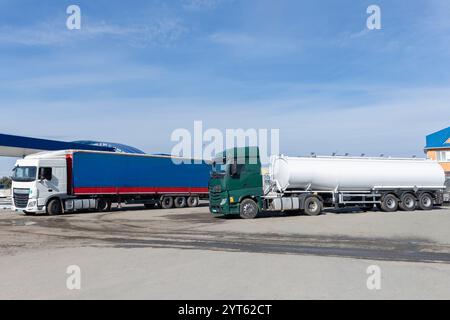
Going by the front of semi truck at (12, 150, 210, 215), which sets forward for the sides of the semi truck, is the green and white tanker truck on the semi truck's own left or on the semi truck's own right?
on the semi truck's own left

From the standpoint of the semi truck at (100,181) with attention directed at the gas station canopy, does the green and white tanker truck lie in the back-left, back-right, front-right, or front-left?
back-right

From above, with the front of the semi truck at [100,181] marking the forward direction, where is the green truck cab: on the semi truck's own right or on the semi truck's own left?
on the semi truck's own left

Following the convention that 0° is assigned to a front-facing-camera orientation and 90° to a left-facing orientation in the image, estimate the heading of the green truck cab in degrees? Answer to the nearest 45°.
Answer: approximately 45°

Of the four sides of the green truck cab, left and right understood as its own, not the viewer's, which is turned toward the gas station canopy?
right

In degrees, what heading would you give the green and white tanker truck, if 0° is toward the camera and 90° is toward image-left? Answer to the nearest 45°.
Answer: approximately 45°

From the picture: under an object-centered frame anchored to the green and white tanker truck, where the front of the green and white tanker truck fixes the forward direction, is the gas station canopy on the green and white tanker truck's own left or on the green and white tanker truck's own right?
on the green and white tanker truck's own right

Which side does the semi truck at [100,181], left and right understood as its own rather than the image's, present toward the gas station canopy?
right

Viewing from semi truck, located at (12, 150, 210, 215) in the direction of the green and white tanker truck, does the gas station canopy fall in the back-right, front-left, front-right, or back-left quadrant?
back-left
